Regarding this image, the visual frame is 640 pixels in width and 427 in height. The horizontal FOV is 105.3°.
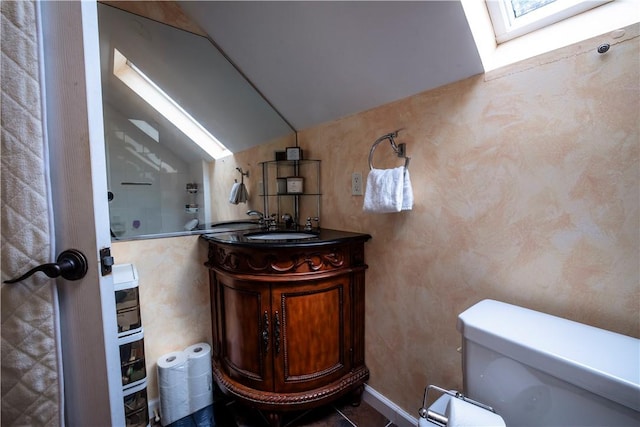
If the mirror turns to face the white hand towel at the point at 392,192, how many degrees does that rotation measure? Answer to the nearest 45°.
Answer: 0° — it already faces it

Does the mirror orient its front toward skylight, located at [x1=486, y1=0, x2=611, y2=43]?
yes

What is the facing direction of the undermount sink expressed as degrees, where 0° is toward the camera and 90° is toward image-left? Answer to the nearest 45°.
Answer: approximately 0°

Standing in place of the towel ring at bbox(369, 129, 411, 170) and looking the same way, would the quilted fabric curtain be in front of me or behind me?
in front

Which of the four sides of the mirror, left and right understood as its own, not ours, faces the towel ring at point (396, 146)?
front

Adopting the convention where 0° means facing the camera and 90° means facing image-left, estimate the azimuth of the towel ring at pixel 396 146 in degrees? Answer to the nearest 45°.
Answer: approximately 45°

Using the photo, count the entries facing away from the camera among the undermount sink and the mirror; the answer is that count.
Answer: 0
